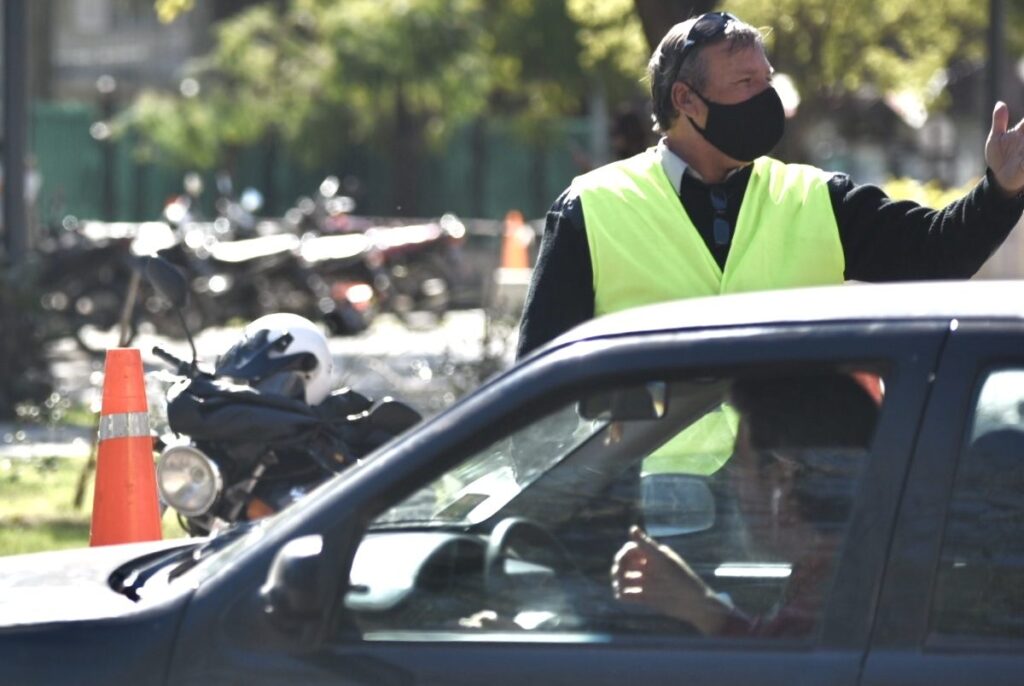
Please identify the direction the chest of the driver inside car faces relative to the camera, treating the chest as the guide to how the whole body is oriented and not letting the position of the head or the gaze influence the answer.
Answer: to the viewer's left

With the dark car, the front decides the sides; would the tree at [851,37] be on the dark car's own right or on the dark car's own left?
on the dark car's own right

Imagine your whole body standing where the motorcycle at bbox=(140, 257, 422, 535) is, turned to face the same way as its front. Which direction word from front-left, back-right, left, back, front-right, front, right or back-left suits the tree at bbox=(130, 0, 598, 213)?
back-right

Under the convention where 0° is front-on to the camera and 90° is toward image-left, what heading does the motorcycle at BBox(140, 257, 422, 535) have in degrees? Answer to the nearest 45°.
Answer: approximately 45°

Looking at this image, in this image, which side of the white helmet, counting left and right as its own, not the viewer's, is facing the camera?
left

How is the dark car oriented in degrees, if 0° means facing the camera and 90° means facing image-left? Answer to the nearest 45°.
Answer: approximately 90°

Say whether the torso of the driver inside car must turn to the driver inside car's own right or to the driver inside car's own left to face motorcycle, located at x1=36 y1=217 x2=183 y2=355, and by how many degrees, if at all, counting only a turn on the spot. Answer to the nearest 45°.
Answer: approximately 45° to the driver inside car's own right

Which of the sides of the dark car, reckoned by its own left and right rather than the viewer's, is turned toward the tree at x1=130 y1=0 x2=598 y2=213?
right

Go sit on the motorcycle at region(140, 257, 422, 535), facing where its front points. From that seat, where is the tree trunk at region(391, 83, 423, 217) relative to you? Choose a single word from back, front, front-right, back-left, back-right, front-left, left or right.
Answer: back-right

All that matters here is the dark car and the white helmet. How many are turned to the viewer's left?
2

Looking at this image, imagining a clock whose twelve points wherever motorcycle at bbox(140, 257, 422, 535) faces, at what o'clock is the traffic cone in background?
The traffic cone in background is roughly at 5 o'clock from the motorcycle.

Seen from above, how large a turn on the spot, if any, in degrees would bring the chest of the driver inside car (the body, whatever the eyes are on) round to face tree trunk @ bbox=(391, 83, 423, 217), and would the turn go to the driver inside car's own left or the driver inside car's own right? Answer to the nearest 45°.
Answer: approximately 90° to the driver inside car's own right
